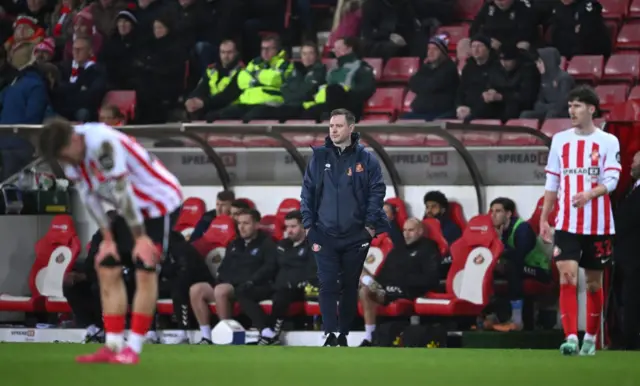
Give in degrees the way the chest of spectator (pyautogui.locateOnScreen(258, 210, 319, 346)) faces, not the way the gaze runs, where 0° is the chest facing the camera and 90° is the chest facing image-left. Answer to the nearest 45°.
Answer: approximately 45°

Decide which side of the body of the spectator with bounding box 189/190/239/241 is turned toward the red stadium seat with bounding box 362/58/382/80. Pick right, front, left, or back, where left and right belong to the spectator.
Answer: back

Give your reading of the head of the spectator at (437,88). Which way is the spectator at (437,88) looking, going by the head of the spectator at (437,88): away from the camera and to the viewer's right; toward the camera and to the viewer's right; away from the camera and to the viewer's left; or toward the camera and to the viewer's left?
toward the camera and to the viewer's left

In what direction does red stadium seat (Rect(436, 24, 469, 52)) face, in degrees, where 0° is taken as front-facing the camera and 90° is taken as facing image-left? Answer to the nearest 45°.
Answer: approximately 0°

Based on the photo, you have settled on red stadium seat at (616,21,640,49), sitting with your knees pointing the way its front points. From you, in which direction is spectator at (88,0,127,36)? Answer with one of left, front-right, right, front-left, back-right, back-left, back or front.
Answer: right

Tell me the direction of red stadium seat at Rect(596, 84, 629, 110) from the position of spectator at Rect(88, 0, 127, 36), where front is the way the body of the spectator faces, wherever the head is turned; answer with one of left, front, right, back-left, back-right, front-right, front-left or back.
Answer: front-left

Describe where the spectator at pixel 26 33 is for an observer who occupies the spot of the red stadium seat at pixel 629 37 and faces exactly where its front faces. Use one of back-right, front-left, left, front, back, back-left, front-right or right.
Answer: right
